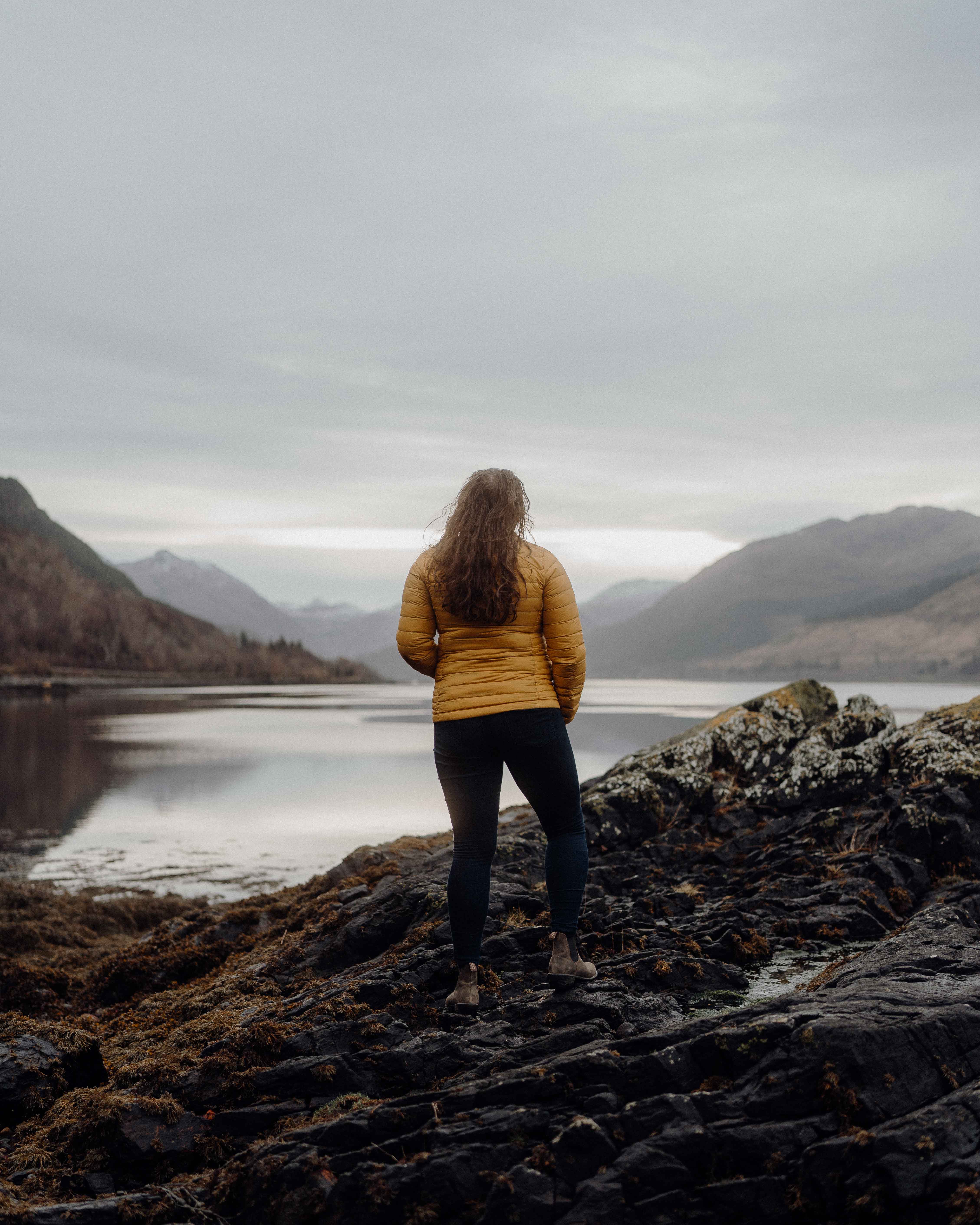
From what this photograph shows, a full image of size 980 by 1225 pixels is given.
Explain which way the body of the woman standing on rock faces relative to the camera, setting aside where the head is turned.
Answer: away from the camera

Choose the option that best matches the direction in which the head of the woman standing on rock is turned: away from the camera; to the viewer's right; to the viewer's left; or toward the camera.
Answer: away from the camera
